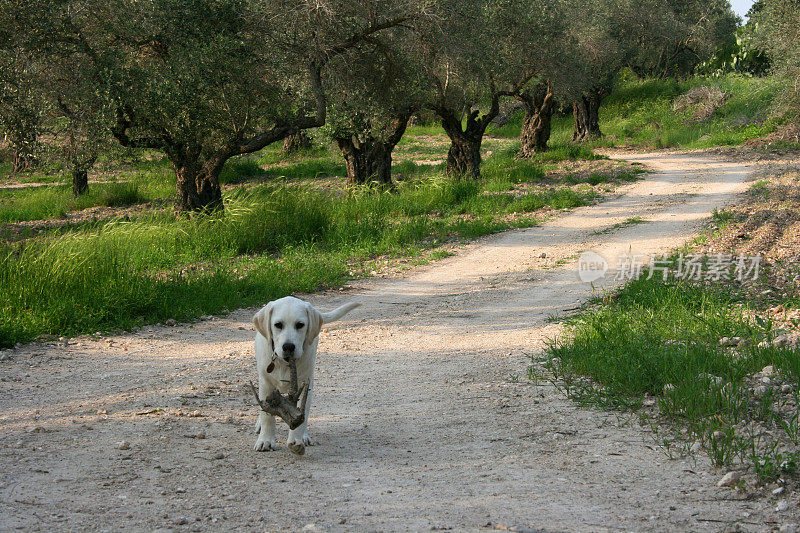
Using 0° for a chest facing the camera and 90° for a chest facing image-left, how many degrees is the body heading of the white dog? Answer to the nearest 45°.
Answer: approximately 0°

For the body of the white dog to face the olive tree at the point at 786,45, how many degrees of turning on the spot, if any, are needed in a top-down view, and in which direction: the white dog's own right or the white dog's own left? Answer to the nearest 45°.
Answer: approximately 135° to the white dog's own left

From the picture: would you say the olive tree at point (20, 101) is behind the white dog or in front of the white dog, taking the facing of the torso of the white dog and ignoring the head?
behind

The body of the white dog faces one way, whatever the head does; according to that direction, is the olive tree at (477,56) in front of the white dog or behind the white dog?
behind

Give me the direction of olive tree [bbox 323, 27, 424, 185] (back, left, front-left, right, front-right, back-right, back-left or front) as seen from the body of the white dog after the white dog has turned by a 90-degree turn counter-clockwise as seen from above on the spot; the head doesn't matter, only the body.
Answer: left

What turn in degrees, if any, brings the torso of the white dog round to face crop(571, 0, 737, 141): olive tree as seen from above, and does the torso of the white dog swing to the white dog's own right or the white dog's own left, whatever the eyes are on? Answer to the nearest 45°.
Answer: approximately 135° to the white dog's own left
